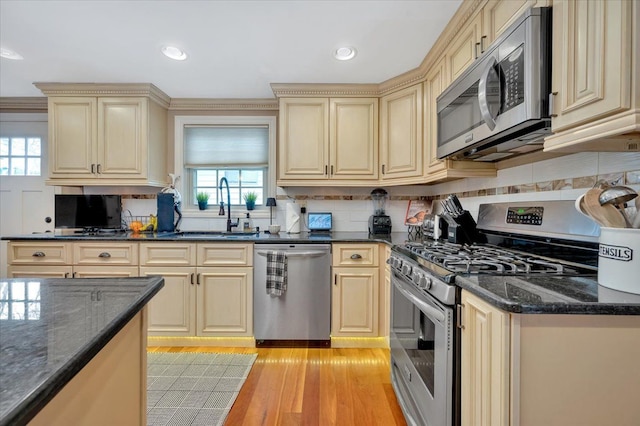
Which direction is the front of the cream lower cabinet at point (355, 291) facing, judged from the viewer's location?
facing the viewer

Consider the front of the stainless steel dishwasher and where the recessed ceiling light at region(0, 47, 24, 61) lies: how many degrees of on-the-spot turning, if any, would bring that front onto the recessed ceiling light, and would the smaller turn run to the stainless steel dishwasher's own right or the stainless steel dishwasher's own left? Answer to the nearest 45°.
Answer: approximately 90° to the stainless steel dishwasher's own right

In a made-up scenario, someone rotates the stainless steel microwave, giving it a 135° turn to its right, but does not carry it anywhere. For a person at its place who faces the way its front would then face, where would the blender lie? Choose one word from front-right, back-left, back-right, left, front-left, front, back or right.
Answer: front-left

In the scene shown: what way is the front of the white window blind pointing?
toward the camera

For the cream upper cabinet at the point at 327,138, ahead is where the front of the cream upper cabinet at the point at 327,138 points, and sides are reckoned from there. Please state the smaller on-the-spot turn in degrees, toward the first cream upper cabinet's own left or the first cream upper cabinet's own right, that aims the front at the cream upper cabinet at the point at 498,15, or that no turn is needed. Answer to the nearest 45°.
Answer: approximately 45° to the first cream upper cabinet's own left

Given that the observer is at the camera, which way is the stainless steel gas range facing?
facing the viewer and to the left of the viewer

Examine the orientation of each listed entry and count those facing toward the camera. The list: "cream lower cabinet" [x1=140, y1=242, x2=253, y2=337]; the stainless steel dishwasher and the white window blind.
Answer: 3

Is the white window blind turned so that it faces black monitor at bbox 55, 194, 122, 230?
no

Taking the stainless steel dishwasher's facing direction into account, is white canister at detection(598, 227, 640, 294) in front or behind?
in front

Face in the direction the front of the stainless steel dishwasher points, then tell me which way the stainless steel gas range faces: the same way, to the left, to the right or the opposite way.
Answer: to the right

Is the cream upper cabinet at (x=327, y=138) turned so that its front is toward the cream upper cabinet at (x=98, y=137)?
no

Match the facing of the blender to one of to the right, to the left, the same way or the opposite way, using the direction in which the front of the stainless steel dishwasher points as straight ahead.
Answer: the same way

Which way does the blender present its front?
toward the camera

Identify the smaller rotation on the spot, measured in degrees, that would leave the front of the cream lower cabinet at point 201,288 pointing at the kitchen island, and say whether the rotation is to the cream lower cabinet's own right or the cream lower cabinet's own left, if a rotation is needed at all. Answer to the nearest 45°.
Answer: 0° — it already faces it

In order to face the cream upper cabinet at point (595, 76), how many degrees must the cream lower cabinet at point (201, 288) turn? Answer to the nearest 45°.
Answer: approximately 45° to its left

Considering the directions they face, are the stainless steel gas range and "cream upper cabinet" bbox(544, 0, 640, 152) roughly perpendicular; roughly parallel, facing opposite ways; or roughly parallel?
roughly parallel
